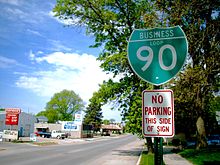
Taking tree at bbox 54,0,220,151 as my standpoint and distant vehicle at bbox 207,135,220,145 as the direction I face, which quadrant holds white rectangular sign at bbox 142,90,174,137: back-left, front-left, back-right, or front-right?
back-right

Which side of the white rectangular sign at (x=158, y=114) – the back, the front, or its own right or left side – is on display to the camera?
front

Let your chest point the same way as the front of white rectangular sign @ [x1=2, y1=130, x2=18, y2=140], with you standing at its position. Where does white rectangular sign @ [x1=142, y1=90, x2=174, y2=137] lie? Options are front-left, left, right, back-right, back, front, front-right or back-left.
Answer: front

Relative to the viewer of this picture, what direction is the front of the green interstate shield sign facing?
facing the viewer

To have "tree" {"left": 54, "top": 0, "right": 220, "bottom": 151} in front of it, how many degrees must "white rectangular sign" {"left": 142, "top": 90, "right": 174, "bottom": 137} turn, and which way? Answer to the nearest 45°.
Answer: approximately 180°

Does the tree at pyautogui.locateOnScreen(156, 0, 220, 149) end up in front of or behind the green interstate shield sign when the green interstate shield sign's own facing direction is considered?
behind

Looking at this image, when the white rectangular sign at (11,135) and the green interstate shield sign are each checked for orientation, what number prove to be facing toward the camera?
2

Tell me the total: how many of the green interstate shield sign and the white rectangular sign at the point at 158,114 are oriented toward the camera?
2

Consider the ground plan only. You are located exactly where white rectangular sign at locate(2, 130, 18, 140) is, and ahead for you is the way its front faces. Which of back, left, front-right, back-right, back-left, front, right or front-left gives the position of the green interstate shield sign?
front

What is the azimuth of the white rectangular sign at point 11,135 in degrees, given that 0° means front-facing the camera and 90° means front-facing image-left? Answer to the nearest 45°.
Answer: approximately 0°
